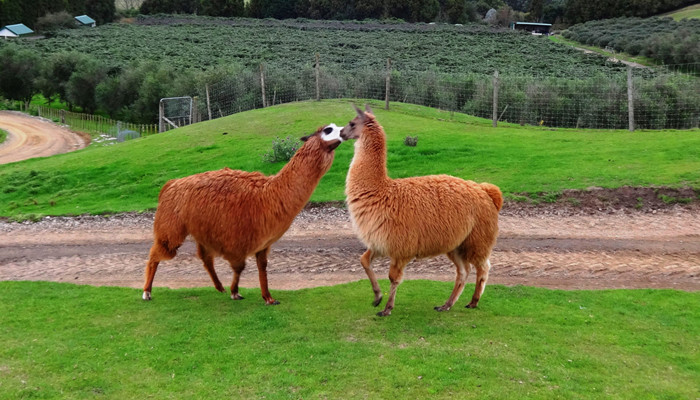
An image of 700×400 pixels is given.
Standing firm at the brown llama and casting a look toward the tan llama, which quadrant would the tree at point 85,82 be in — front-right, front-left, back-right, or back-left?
back-left

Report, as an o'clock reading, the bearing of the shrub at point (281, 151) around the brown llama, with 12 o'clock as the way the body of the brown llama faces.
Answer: The shrub is roughly at 9 o'clock from the brown llama.

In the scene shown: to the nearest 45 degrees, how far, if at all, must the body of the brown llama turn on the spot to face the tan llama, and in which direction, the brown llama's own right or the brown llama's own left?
0° — it already faces it

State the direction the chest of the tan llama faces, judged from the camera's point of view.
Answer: to the viewer's left

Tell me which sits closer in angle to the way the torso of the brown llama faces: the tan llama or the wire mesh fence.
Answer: the tan llama

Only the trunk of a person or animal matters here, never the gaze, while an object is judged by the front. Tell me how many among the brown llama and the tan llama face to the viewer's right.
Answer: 1

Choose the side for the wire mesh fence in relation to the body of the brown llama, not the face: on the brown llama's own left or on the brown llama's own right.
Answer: on the brown llama's own left

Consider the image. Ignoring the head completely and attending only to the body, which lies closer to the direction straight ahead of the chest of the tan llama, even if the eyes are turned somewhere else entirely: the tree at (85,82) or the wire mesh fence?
the tree

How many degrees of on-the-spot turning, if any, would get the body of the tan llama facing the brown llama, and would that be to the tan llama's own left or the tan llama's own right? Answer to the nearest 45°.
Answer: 0° — it already faces it

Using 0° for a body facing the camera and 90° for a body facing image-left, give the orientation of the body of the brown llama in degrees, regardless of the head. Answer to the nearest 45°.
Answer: approximately 270°

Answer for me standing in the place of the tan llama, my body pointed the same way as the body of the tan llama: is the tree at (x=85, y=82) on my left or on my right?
on my right
